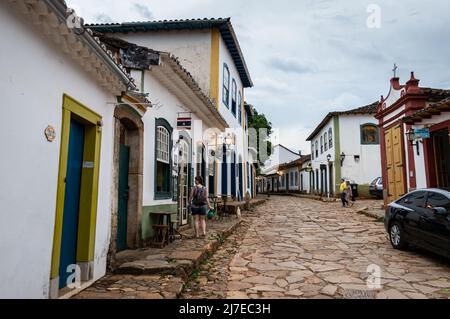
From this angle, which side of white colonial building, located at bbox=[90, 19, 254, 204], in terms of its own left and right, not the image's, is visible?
right

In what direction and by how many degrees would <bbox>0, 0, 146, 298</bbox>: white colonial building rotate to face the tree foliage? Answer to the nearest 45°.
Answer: approximately 90° to its left

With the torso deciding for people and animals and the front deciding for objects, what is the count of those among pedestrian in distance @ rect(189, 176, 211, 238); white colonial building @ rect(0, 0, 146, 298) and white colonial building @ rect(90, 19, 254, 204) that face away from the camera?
1

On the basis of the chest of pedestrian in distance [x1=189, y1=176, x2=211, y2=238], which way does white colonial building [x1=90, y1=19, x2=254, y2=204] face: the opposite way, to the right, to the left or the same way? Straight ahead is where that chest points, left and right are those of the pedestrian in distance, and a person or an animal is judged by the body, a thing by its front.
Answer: to the right

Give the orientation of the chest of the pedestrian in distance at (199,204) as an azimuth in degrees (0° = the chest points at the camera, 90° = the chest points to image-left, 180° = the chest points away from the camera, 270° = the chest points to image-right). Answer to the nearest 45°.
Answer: approximately 180°

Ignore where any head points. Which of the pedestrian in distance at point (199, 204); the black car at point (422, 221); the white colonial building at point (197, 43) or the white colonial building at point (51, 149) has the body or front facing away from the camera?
the pedestrian in distance

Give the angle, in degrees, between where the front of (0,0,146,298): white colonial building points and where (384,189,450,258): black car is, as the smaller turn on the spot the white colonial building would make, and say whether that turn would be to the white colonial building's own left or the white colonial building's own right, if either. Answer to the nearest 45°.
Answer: approximately 45° to the white colonial building's own left

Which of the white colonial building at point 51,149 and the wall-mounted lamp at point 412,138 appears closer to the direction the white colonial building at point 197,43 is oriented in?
the wall-mounted lamp

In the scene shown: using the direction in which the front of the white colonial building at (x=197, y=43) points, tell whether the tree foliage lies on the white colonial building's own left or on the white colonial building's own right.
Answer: on the white colonial building's own left

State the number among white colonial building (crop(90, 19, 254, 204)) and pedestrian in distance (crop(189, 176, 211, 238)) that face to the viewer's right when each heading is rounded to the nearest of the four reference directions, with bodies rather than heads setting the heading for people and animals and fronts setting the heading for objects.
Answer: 1

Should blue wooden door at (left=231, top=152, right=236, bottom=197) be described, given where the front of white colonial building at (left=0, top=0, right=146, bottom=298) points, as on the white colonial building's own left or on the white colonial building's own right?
on the white colonial building's own left
